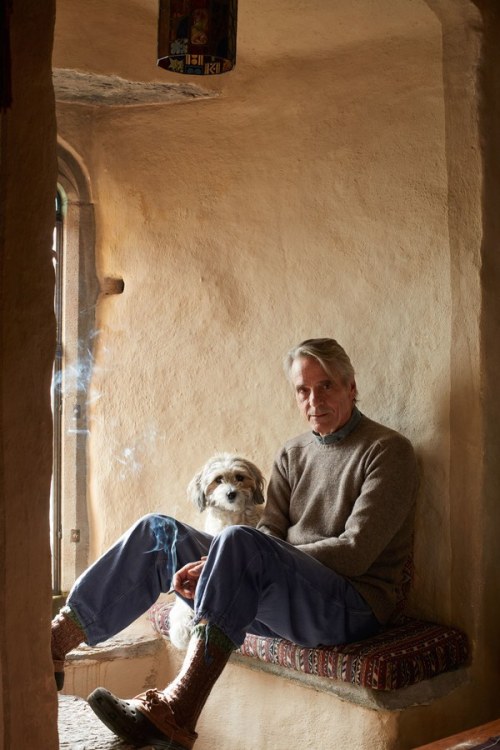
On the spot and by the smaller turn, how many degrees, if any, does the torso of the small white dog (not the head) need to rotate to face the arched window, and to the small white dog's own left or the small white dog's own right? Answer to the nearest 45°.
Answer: approximately 135° to the small white dog's own right

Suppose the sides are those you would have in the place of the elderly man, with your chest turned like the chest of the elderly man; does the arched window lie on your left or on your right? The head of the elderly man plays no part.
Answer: on your right

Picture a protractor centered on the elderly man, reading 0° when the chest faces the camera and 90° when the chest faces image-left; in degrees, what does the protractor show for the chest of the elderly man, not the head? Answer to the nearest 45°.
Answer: approximately 45°

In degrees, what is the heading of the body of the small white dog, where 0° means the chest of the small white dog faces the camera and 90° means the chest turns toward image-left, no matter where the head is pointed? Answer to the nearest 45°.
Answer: approximately 0°
